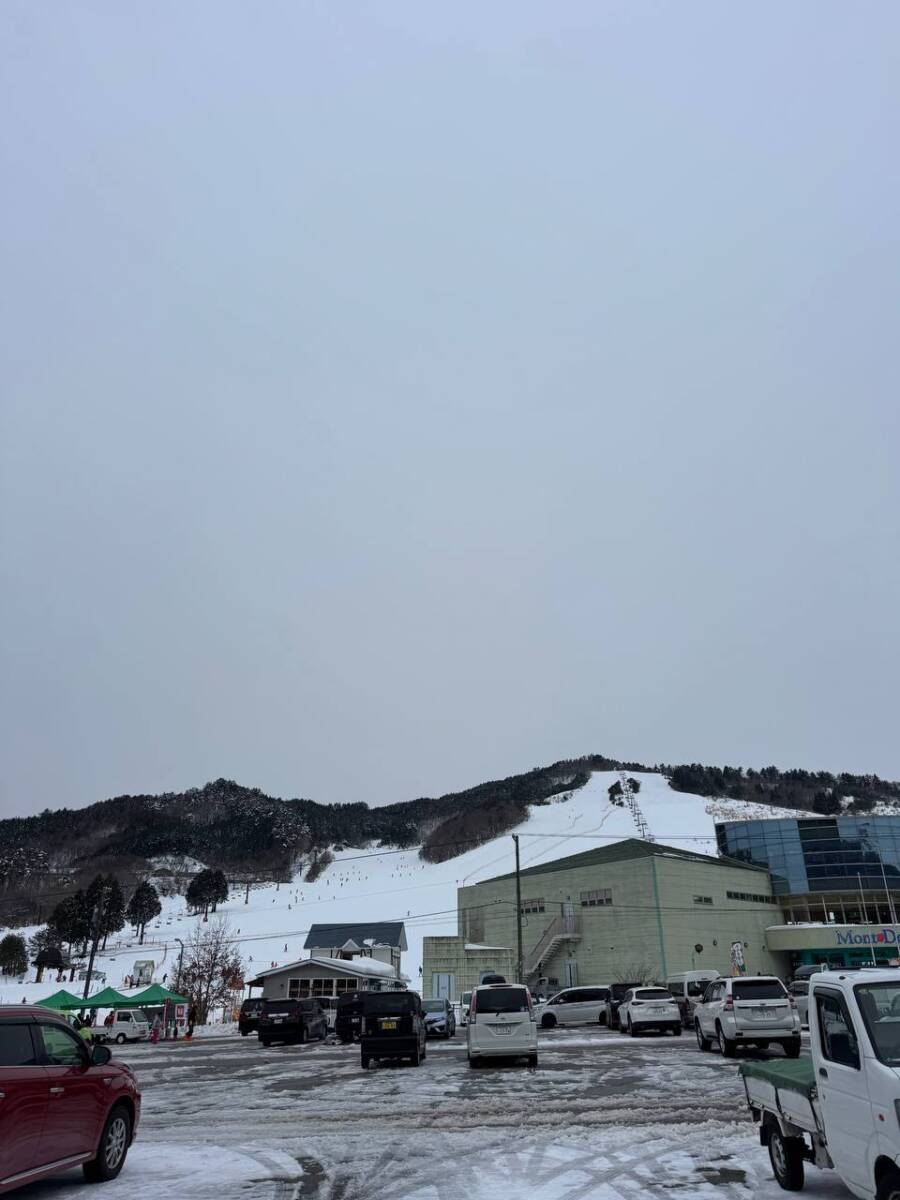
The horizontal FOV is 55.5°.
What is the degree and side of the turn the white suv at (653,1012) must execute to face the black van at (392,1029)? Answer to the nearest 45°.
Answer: approximately 135° to its left

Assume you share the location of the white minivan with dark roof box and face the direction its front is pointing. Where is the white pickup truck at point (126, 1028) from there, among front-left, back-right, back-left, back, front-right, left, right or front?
front-left

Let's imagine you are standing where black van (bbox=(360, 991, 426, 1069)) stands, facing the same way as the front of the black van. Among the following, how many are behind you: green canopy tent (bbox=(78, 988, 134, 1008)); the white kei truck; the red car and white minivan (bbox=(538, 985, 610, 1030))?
2

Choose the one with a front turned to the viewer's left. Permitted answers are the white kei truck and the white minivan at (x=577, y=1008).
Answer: the white minivan

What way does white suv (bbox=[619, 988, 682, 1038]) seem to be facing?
away from the camera

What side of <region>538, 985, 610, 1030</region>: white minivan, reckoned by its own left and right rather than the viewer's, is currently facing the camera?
left

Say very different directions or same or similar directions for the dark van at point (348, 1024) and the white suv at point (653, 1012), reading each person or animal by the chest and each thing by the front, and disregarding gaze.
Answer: same or similar directions

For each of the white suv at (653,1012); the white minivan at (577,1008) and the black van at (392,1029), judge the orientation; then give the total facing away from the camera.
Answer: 2

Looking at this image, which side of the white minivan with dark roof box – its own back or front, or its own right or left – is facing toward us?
back

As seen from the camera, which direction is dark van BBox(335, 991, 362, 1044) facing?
away from the camera

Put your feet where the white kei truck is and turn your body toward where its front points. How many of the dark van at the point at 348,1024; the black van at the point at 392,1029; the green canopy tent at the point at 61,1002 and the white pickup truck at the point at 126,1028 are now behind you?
4

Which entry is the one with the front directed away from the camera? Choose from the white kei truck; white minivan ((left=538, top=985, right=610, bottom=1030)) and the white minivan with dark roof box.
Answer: the white minivan with dark roof box

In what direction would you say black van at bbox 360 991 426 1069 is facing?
away from the camera
